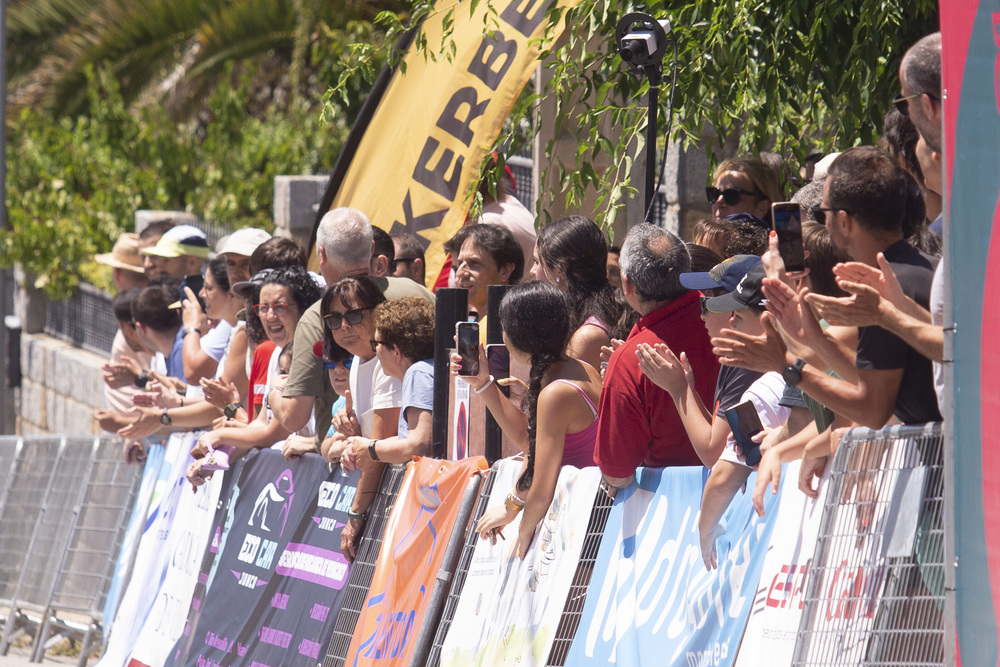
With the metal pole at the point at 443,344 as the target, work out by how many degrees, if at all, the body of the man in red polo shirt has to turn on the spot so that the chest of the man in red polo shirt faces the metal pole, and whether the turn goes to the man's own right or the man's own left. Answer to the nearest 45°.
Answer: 0° — they already face it

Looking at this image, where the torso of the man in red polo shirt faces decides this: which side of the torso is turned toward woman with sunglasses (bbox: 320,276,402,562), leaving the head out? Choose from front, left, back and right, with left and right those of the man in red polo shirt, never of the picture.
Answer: front

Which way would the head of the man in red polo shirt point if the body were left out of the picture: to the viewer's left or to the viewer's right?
to the viewer's left

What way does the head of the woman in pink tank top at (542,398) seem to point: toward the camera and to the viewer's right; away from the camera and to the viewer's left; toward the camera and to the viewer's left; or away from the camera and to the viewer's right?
away from the camera and to the viewer's left

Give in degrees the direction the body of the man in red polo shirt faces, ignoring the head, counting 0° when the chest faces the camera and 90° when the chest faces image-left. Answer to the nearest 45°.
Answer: approximately 135°

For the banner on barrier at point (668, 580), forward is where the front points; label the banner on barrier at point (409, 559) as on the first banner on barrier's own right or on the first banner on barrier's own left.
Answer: on the first banner on barrier's own right

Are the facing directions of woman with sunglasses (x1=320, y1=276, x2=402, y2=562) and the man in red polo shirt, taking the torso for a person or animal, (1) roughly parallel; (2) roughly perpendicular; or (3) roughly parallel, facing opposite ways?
roughly perpendicular

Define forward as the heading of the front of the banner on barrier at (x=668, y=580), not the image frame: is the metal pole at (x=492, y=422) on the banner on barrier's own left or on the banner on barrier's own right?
on the banner on barrier's own right

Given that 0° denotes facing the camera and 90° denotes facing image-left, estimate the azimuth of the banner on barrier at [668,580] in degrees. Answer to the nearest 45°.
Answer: approximately 45°
